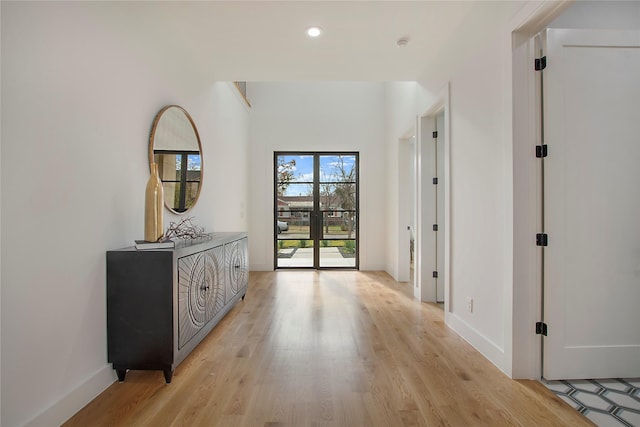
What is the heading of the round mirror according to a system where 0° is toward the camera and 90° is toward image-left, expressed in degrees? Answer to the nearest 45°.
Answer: approximately 315°

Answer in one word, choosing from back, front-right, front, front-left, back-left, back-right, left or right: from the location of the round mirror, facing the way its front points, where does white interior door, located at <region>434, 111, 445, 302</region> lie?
front-left

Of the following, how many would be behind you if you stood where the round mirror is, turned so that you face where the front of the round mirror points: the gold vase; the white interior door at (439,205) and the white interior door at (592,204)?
0

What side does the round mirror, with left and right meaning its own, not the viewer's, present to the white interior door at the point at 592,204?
front

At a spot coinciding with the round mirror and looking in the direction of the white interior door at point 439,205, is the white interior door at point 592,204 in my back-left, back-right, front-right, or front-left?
front-right

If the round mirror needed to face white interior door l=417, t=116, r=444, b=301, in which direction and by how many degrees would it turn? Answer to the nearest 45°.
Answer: approximately 45° to its left

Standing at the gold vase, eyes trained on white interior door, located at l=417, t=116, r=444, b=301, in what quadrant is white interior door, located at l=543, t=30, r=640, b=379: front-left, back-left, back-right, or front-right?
front-right

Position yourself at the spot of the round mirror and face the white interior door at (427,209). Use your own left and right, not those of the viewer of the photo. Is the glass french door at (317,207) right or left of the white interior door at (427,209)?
left

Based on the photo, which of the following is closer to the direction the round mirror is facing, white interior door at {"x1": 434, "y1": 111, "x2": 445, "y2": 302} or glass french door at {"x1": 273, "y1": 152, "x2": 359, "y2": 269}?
the white interior door

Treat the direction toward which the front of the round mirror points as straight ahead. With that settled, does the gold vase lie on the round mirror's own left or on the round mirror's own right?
on the round mirror's own right

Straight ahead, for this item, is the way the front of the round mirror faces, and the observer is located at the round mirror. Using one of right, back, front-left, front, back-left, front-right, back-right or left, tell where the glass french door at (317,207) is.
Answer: left

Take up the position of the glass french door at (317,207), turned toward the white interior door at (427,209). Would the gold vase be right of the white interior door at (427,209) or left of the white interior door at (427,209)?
right

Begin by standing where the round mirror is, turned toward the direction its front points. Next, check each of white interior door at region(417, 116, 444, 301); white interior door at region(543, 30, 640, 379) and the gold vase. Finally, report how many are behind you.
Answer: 0

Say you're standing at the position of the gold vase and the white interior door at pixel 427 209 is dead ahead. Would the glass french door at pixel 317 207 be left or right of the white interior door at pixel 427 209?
left
